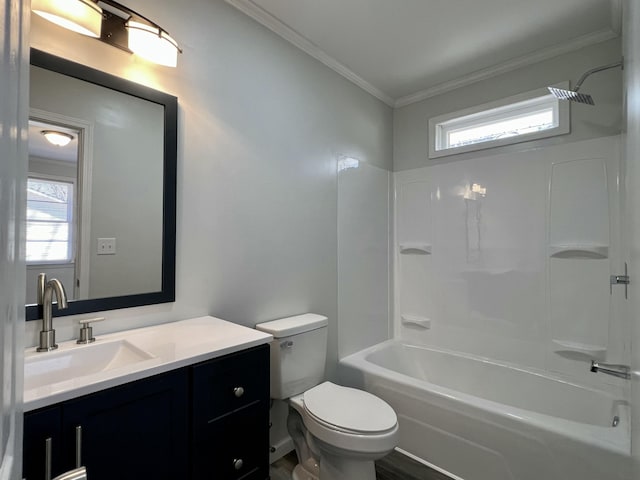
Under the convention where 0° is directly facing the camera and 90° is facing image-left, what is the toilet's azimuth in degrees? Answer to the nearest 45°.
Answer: approximately 315°

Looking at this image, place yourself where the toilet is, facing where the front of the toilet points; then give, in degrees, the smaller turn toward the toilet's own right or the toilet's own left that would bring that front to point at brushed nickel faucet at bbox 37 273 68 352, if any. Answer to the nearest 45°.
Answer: approximately 90° to the toilet's own right

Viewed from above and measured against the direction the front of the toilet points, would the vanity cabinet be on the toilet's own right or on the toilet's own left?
on the toilet's own right

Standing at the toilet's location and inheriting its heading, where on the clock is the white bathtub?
The white bathtub is roughly at 10 o'clock from the toilet.
